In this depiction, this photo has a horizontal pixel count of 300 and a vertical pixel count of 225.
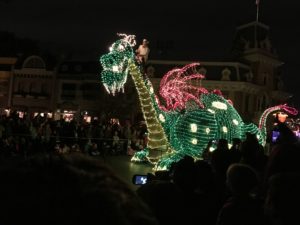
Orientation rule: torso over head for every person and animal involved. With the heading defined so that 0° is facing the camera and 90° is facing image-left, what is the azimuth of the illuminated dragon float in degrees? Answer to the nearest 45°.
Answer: approximately 45°

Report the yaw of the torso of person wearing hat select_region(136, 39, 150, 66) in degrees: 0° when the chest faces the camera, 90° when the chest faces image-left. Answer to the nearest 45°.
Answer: approximately 45°
